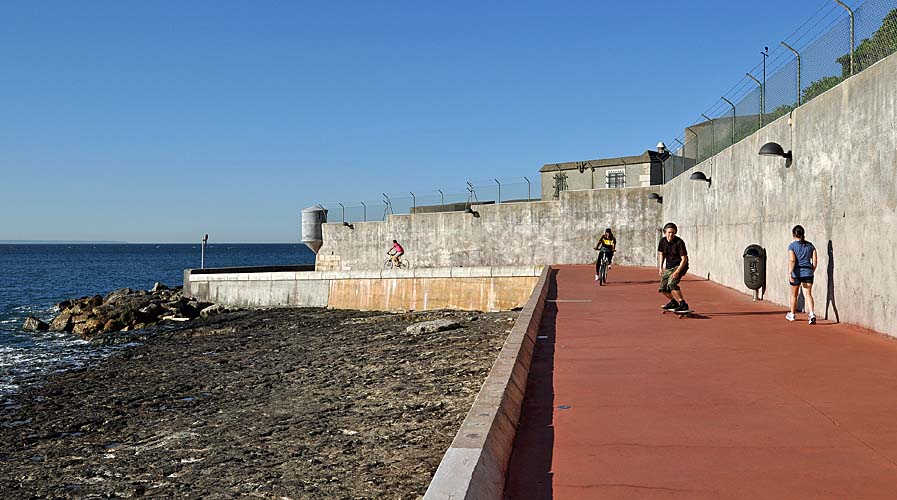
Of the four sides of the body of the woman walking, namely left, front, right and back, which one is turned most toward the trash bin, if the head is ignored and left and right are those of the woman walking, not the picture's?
front

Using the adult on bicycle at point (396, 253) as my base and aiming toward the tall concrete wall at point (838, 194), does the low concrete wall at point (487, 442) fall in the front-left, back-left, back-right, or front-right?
front-right

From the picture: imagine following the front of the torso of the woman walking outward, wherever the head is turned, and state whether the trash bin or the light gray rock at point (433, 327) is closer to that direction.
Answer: the trash bin

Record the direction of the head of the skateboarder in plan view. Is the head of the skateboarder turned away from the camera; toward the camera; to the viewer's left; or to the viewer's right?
toward the camera

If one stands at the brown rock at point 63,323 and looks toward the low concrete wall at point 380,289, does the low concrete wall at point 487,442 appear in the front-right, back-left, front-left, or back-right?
front-right

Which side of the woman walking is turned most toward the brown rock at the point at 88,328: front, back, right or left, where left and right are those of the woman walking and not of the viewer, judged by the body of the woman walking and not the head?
left

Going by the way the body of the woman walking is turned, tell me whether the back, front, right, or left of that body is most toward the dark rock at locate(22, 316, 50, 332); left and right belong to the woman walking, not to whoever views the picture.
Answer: left

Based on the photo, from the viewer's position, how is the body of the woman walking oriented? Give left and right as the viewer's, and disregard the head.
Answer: facing away from the viewer
